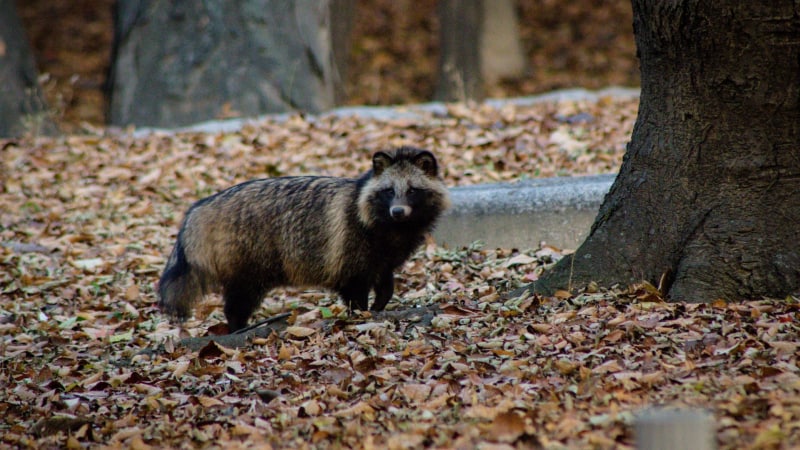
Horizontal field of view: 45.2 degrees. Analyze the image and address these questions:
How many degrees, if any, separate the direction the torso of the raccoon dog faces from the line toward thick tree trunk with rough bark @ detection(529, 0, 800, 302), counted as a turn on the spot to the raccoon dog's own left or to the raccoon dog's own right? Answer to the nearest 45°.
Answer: approximately 45° to the raccoon dog's own right

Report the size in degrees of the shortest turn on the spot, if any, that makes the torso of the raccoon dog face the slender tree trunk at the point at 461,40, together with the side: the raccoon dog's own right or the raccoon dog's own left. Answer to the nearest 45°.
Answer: approximately 90° to the raccoon dog's own left

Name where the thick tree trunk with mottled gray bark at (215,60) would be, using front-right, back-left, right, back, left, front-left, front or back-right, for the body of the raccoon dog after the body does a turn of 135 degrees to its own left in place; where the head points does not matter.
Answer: front-right

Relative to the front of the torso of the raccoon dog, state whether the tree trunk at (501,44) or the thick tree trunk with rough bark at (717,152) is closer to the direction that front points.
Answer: the thick tree trunk with rough bark

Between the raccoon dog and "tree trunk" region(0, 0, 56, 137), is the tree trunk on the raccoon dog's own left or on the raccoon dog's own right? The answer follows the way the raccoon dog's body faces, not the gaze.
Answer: on the raccoon dog's own left

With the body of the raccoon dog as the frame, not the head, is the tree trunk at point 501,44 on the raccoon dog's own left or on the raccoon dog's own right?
on the raccoon dog's own left

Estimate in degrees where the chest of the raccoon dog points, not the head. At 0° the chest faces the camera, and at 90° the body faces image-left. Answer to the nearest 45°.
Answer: approximately 270°
